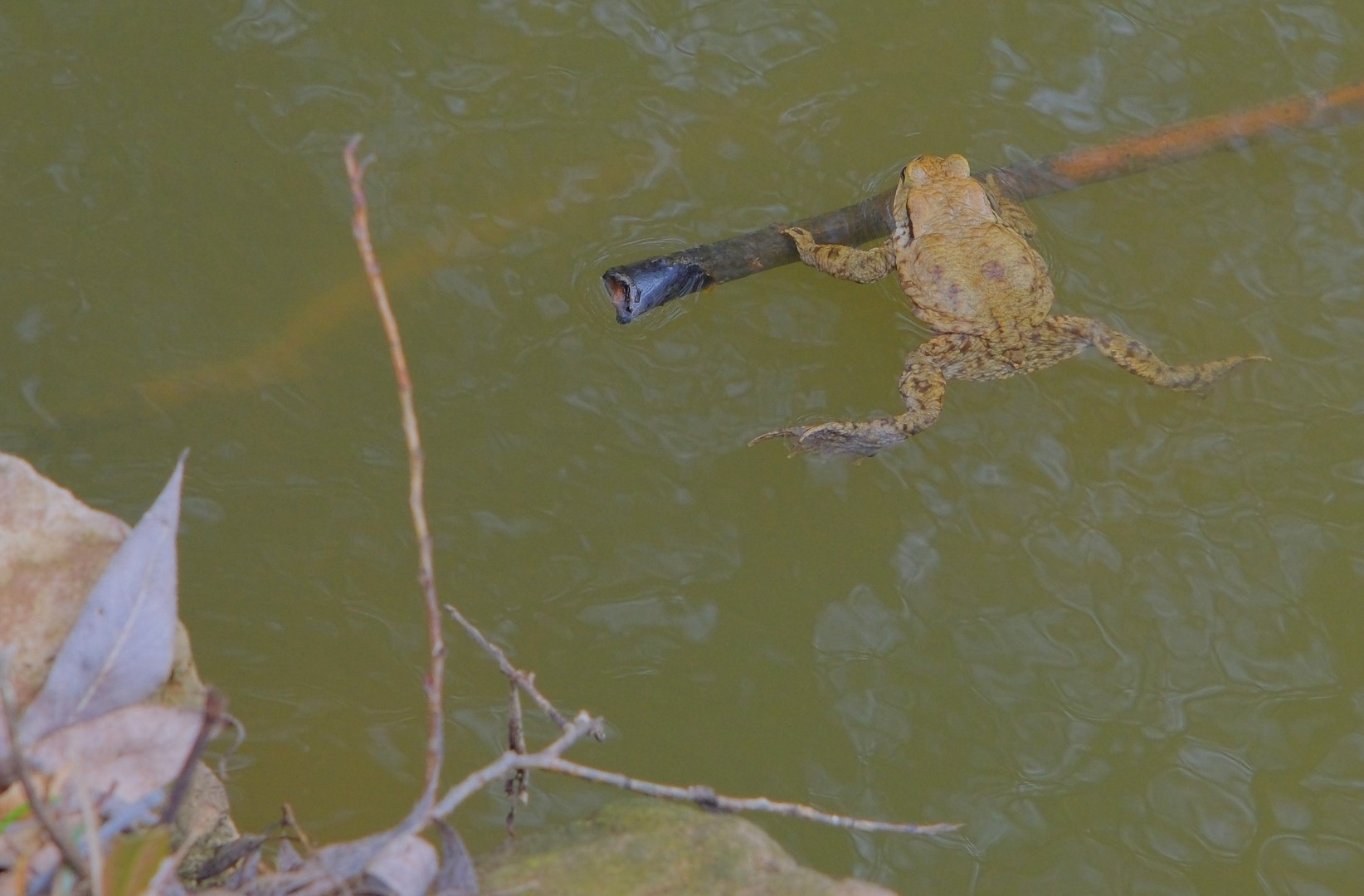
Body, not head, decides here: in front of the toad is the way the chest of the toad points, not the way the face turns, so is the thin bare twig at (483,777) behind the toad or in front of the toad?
behind

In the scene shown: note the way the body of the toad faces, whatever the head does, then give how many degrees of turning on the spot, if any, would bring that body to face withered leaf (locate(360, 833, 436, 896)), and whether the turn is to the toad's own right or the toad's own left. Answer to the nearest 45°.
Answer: approximately 180°

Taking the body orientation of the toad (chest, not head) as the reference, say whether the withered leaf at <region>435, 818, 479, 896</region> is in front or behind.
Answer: behind

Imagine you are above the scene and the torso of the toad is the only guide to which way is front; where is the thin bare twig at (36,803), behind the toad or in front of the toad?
behind

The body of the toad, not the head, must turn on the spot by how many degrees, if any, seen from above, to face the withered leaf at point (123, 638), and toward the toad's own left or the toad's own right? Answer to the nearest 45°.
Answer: approximately 135° to the toad's own left

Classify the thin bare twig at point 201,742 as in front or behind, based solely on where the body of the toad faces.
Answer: behind

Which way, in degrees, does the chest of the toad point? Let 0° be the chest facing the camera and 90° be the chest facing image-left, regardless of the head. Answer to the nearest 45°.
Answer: approximately 180°
